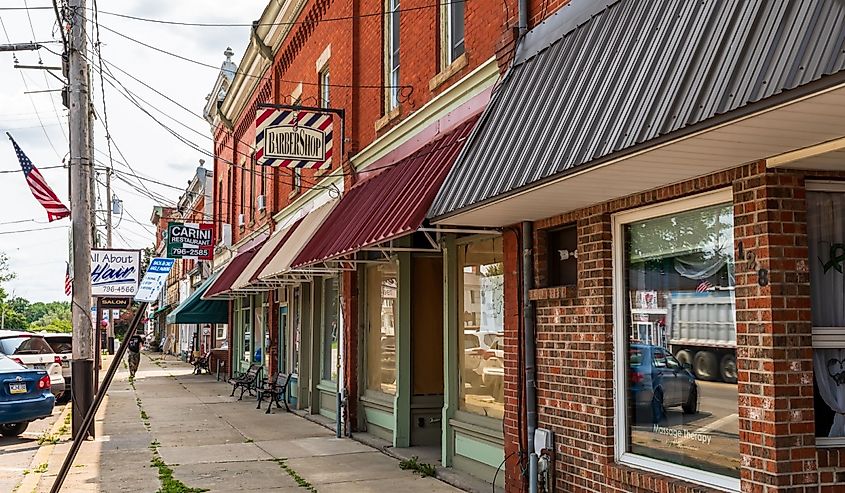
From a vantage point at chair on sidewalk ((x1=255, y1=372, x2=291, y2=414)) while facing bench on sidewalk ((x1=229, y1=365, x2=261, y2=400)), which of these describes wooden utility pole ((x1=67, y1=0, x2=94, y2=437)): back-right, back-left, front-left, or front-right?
back-left

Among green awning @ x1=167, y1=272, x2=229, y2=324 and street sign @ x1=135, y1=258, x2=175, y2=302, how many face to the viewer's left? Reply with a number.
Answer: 1

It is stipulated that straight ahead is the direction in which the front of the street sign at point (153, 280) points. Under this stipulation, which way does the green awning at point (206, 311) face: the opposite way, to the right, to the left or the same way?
to the right

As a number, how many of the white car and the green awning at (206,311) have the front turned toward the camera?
0

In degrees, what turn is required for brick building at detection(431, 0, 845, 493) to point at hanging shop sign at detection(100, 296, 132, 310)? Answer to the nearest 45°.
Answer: approximately 90° to its right

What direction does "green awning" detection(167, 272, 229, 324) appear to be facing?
to the viewer's left

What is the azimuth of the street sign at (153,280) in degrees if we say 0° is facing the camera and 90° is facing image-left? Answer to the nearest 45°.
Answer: approximately 0°

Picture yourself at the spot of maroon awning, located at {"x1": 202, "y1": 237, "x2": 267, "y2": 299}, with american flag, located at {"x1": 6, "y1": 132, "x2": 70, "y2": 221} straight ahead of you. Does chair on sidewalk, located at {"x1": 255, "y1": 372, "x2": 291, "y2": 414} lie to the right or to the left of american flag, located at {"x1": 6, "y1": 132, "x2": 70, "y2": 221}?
left

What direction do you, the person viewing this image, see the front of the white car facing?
facing away from the viewer and to the left of the viewer

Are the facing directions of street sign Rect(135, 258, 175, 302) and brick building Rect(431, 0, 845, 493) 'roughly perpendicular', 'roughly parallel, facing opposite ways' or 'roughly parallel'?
roughly perpendicular

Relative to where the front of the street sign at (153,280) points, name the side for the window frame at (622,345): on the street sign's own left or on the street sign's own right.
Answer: on the street sign's own left
